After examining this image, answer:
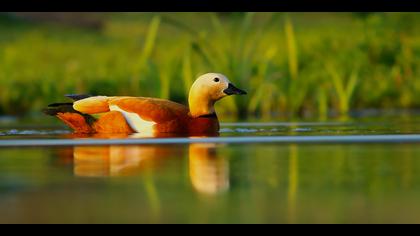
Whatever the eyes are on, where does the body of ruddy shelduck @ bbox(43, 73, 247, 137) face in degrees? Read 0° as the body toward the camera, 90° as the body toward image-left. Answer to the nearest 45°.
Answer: approximately 270°
